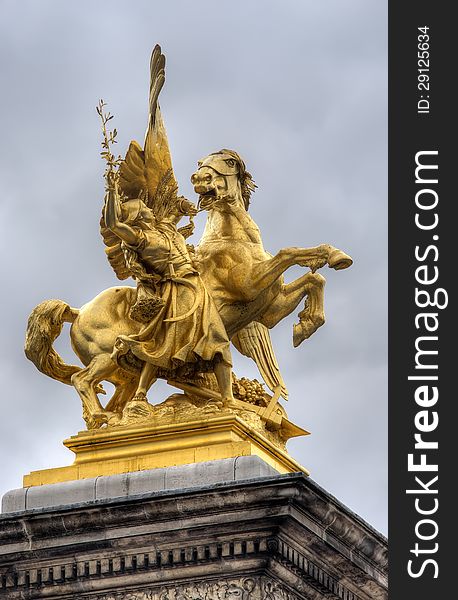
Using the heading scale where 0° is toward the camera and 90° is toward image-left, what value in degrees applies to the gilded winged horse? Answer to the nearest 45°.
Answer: approximately 315°
